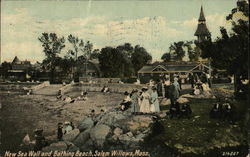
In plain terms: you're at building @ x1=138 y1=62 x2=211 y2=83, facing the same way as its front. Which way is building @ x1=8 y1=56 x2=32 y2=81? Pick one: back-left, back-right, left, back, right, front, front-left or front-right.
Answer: right

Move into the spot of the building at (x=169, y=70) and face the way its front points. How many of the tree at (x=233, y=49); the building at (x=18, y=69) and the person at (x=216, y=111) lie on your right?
1

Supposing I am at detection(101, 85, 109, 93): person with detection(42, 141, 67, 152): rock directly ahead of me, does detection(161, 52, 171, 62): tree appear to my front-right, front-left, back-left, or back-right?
back-left

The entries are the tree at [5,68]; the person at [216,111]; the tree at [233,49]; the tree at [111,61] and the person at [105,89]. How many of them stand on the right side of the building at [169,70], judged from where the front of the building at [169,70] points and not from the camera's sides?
3

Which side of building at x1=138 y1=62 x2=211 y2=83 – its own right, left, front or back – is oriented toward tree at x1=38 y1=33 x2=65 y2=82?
right

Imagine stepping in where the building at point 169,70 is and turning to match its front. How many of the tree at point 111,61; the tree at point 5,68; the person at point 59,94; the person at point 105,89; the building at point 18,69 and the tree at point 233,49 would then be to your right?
5

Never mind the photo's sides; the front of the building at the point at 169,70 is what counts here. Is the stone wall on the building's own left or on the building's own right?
on the building's own right

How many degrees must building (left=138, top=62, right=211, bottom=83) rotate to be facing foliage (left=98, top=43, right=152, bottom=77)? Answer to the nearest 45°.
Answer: approximately 90° to its right

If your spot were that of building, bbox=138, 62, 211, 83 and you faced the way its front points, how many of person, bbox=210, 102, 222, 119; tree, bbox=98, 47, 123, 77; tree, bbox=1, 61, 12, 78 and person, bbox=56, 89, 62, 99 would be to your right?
3

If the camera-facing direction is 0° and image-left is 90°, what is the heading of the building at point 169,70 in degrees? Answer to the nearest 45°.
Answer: approximately 0°

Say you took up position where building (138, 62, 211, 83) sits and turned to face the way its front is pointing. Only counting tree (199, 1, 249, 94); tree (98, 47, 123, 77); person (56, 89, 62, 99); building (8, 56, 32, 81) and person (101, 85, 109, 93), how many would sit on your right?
4

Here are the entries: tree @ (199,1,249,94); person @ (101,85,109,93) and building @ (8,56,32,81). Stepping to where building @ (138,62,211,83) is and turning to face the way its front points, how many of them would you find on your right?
2
